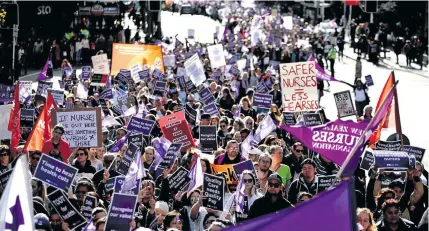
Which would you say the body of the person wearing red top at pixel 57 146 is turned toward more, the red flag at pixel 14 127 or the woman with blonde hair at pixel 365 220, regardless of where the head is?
the woman with blonde hair

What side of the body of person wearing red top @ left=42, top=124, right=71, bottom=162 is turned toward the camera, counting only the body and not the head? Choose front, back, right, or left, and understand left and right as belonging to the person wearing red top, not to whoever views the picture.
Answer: front

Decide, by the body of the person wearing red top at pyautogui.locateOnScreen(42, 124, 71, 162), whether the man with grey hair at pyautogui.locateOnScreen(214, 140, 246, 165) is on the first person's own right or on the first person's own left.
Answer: on the first person's own left

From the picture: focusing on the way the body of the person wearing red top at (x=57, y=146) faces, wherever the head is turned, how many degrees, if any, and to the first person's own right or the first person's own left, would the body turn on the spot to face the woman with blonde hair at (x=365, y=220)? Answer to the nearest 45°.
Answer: approximately 45° to the first person's own left
